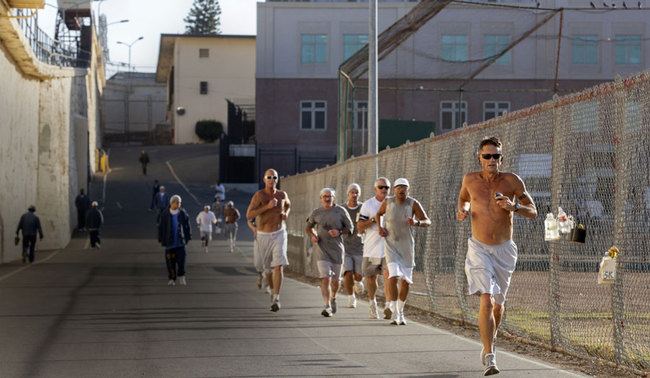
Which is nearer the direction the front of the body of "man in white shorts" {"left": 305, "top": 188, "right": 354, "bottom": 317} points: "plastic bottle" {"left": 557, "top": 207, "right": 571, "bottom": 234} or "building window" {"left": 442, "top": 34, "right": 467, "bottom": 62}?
the plastic bottle

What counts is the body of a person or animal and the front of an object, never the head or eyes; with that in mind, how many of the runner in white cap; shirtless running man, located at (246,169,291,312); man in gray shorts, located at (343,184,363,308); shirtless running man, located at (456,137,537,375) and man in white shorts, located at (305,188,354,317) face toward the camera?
5

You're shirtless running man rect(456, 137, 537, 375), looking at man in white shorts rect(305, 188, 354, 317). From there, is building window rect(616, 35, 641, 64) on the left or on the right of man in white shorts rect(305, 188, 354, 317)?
right

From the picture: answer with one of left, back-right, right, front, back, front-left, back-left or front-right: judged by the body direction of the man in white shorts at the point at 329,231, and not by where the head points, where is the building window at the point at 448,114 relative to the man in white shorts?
back

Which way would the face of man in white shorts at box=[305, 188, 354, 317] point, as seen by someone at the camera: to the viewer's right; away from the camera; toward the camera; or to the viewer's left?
toward the camera

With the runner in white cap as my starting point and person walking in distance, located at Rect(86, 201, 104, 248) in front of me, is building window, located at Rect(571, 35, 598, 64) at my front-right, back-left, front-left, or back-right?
front-right

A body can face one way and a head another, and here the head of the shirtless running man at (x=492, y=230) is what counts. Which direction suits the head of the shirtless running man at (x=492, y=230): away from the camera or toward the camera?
toward the camera

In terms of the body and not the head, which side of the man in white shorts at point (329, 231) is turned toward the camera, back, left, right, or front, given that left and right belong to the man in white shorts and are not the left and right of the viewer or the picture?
front

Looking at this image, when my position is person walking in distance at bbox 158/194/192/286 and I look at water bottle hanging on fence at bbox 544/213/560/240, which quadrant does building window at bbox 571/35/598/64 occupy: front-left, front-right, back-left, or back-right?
back-left

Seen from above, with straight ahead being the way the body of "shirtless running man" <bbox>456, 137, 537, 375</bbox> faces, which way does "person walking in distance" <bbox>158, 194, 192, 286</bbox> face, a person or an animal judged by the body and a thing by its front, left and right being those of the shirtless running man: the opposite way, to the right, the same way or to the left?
the same way

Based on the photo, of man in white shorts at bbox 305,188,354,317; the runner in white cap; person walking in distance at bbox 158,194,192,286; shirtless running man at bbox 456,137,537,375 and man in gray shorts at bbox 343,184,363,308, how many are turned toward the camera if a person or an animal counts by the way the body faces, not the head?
5

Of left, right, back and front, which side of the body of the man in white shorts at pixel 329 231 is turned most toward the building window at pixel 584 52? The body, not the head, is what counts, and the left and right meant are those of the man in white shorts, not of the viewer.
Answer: back

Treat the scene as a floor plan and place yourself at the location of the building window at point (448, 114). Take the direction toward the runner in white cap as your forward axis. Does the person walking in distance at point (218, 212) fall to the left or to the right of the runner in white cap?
right

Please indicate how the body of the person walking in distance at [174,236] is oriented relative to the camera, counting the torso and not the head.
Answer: toward the camera

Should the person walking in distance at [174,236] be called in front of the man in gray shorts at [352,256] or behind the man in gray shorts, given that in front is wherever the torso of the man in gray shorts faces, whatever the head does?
behind
